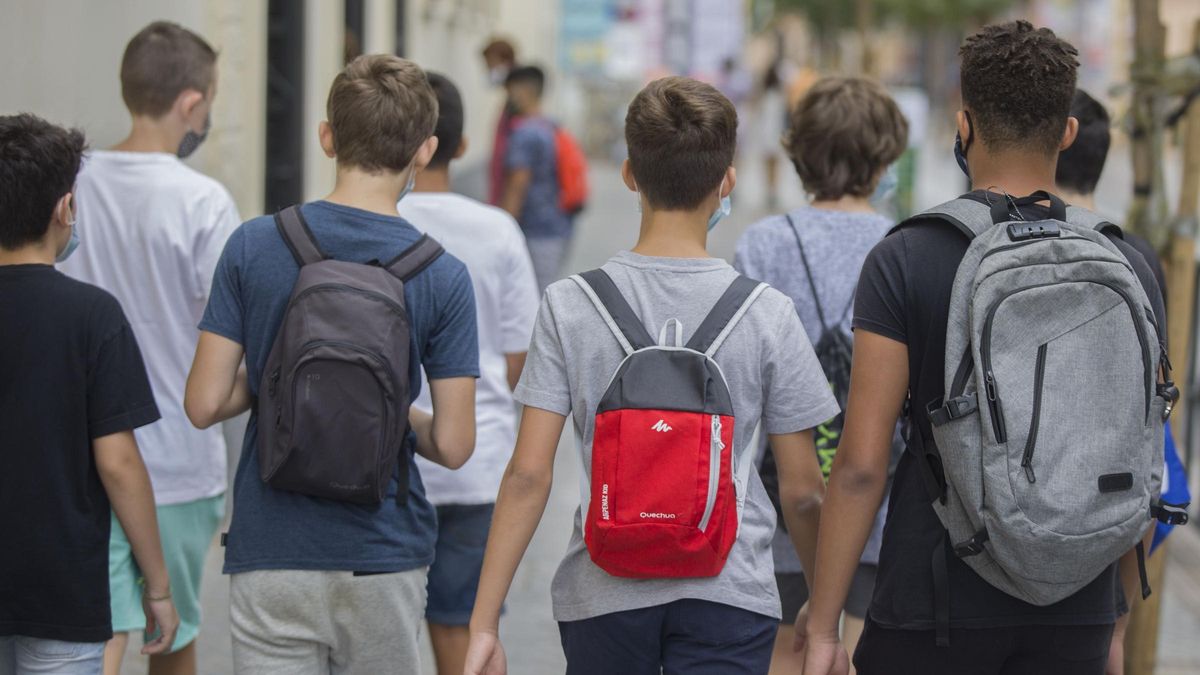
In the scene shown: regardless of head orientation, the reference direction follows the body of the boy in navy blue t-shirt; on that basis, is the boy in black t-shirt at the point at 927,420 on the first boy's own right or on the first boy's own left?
on the first boy's own right

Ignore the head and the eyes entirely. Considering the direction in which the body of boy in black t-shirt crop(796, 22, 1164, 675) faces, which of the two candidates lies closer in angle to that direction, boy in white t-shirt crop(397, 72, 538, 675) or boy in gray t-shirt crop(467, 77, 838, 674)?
the boy in white t-shirt

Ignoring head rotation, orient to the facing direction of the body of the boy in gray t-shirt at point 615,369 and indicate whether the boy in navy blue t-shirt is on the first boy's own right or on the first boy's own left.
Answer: on the first boy's own left

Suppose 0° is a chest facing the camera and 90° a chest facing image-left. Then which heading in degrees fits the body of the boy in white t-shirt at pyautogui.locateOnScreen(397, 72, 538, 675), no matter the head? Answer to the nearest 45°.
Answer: approximately 180°

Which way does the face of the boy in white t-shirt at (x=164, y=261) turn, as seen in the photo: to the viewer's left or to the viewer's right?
to the viewer's right

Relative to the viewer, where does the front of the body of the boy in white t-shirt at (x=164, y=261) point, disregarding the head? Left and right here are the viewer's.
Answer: facing away from the viewer and to the right of the viewer

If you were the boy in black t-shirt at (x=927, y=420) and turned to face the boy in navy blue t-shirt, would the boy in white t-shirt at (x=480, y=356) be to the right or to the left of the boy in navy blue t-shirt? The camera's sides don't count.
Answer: right

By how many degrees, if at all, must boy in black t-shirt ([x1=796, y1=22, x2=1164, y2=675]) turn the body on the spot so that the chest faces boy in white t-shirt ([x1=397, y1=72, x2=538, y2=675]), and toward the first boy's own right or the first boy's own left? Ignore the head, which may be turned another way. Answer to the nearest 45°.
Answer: approximately 45° to the first boy's own left

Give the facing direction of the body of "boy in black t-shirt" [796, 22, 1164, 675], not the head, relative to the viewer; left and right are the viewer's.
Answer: facing away from the viewer

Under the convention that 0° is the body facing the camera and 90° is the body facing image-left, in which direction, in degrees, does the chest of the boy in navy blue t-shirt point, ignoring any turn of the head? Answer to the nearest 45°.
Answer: approximately 180°

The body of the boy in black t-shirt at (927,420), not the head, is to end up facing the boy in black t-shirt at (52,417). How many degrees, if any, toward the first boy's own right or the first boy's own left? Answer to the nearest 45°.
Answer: approximately 90° to the first boy's own left

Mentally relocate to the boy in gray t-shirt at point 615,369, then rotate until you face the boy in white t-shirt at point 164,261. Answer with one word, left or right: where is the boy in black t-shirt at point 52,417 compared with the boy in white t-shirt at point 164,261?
left

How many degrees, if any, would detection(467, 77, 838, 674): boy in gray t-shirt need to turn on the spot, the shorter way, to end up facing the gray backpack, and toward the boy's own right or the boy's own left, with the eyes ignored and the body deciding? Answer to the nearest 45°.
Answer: approximately 90° to the boy's own right

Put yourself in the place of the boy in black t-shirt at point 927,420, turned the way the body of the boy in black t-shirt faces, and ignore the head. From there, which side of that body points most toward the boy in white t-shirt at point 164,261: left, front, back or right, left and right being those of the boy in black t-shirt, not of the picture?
left
